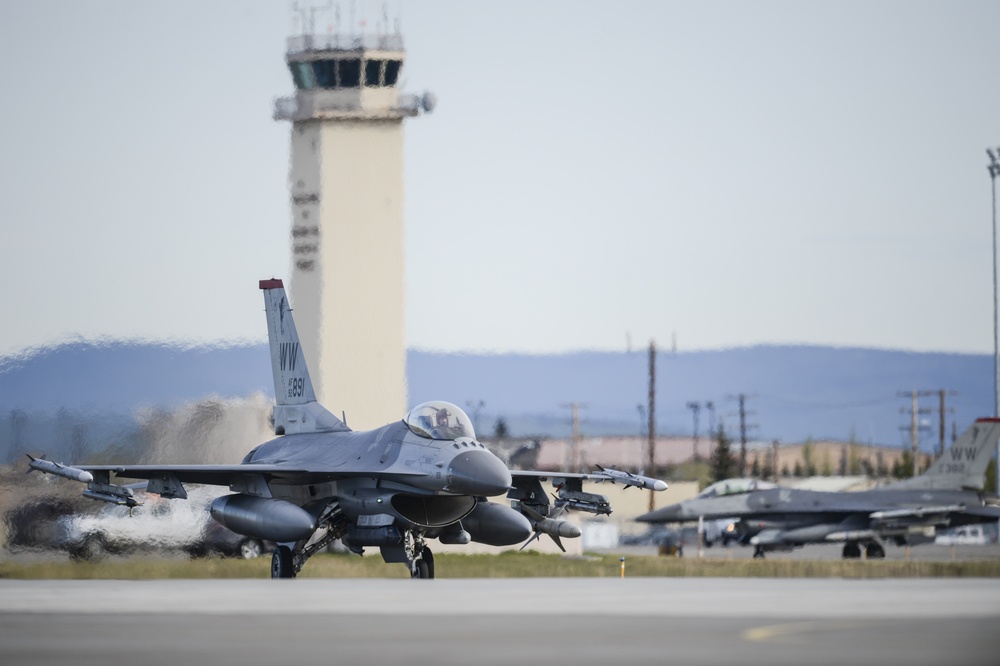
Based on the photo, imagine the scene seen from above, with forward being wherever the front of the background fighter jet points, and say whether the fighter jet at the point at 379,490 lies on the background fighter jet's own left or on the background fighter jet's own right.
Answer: on the background fighter jet's own left

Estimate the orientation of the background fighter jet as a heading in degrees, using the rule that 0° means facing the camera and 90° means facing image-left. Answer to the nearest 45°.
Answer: approximately 90°
